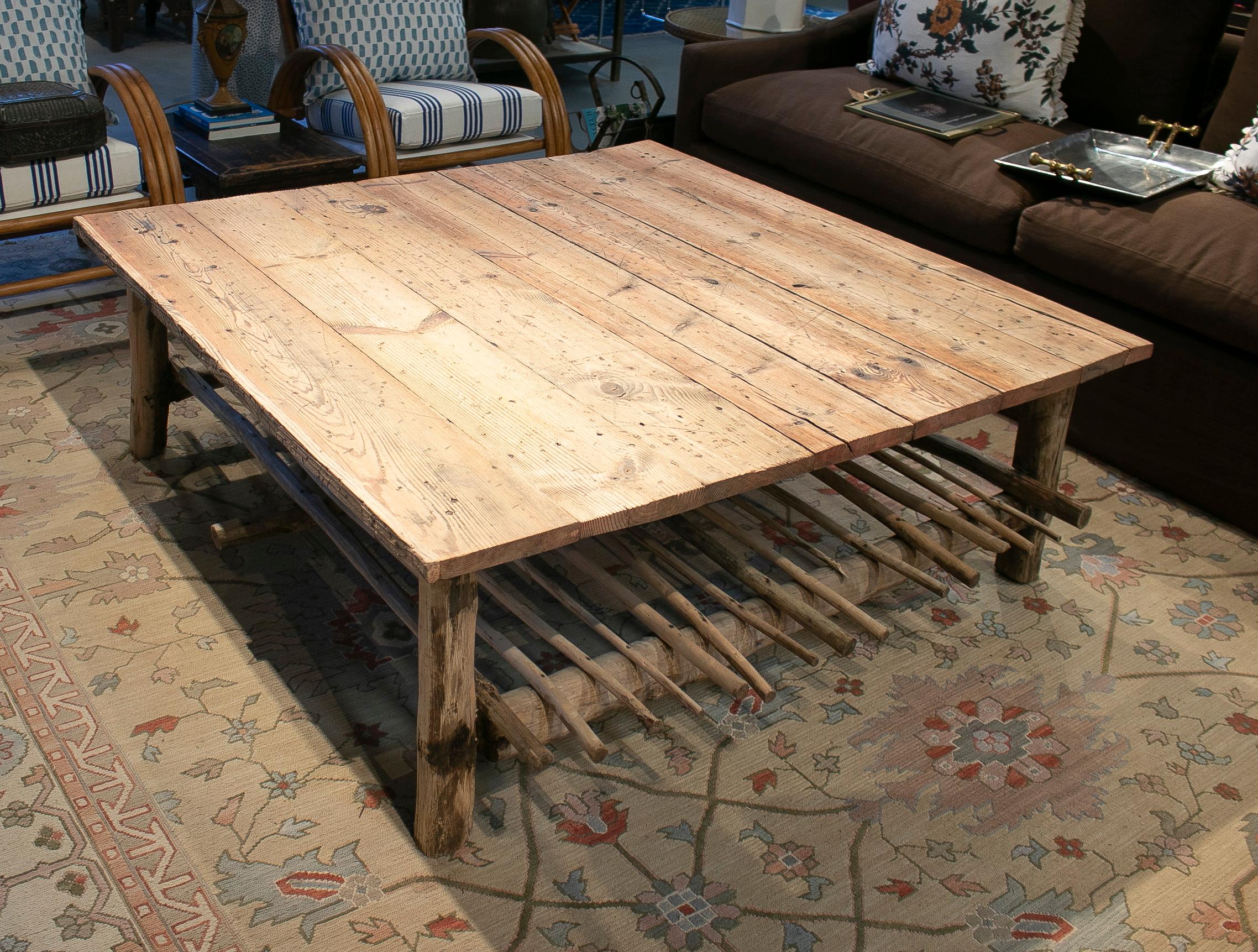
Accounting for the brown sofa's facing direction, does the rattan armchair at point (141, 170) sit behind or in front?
in front

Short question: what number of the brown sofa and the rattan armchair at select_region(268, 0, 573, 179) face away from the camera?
0

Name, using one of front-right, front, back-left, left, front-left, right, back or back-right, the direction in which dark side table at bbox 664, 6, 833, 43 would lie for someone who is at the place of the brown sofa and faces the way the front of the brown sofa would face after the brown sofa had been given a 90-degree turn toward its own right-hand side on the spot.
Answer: front

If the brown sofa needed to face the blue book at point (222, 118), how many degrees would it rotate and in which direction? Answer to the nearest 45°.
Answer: approximately 45° to its right

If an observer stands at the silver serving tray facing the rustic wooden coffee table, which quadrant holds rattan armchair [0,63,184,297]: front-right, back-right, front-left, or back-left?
front-right

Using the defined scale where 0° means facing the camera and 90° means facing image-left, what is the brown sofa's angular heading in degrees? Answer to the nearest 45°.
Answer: approximately 45°

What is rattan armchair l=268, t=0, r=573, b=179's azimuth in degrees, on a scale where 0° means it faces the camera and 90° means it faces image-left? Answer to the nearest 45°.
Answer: approximately 315°

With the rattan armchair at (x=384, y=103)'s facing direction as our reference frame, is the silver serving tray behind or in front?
in front
